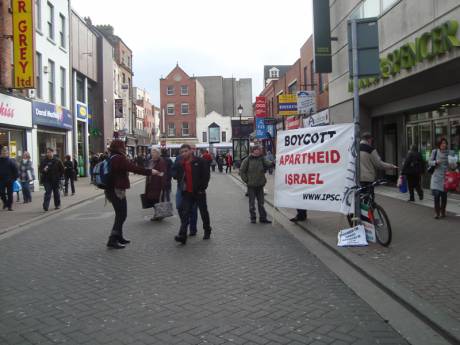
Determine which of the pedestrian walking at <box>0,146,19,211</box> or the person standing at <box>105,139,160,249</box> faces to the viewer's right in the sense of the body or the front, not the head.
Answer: the person standing

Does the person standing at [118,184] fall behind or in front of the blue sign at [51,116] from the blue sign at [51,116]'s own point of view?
in front

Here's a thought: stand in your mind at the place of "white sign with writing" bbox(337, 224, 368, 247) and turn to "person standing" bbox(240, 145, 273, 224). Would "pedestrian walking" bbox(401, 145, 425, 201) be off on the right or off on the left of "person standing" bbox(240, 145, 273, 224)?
right

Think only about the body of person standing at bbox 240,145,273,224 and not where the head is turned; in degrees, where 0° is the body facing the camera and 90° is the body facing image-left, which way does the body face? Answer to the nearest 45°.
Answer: approximately 0°

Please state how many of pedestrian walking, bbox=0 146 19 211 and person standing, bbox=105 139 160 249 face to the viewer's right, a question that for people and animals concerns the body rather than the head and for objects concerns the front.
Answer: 1

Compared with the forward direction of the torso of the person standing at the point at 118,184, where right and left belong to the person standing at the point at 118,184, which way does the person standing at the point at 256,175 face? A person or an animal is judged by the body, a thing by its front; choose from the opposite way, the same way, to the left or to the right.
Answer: to the right

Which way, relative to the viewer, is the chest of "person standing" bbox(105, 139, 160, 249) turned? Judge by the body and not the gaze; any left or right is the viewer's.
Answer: facing to the right of the viewer

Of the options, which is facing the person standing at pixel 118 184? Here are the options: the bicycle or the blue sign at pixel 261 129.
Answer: the blue sign

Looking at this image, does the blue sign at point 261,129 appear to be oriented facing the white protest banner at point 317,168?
yes

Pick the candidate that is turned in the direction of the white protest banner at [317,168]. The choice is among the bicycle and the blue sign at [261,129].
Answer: the blue sign

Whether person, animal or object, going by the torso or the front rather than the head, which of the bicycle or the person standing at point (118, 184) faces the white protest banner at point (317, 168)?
the person standing

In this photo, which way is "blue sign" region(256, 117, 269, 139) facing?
toward the camera

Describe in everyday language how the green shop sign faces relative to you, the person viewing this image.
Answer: facing the viewer and to the left of the viewer
